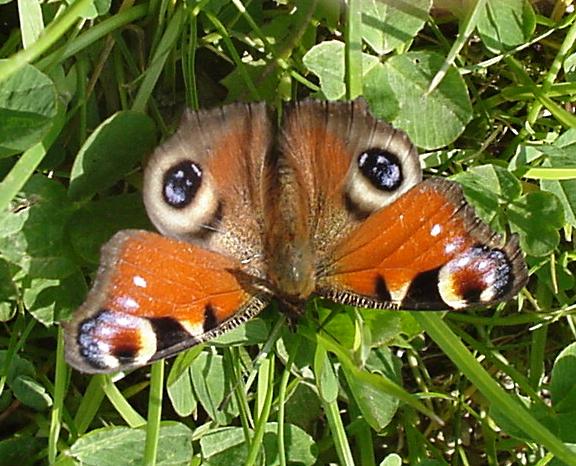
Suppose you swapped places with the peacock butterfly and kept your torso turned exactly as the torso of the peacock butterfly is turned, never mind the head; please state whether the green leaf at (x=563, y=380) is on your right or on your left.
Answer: on your left

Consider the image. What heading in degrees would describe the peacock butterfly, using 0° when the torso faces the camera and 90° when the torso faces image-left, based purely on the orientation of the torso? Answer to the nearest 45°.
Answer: approximately 0°

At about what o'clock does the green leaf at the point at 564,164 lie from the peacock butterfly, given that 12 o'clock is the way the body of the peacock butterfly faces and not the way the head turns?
The green leaf is roughly at 8 o'clock from the peacock butterfly.
